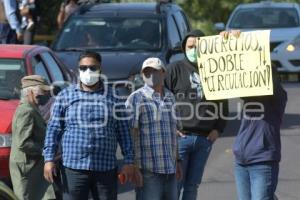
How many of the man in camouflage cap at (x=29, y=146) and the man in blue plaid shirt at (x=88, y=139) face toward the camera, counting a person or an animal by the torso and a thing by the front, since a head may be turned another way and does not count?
1

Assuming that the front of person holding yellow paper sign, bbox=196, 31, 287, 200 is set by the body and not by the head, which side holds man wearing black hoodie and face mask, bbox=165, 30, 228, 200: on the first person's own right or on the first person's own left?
on the first person's own right

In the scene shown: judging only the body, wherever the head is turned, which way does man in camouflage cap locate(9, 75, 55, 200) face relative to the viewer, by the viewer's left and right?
facing to the right of the viewer

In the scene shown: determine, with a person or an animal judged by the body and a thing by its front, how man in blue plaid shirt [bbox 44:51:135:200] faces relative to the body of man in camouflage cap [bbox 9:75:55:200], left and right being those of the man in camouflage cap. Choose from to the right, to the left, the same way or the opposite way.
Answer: to the right

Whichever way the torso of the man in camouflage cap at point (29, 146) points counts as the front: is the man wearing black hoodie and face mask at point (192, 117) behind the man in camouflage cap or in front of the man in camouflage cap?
in front

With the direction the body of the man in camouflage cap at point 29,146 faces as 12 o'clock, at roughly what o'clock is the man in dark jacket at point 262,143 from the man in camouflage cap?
The man in dark jacket is roughly at 1 o'clock from the man in camouflage cap.

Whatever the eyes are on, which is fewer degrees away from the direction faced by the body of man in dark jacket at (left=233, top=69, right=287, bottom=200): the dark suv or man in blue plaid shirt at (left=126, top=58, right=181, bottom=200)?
the man in blue plaid shirt

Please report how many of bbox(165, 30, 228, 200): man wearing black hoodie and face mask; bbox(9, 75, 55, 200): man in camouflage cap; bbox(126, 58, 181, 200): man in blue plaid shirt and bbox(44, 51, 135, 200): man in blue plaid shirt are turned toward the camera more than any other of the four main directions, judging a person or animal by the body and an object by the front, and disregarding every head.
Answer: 3

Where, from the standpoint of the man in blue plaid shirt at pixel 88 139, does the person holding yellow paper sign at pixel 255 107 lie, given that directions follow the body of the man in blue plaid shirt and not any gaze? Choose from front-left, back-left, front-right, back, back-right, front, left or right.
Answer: left

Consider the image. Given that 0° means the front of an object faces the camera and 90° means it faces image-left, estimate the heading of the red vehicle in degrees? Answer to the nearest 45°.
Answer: approximately 45°

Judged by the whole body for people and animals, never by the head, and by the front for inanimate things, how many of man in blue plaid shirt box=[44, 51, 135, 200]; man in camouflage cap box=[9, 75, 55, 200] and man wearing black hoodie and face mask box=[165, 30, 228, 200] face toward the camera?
2

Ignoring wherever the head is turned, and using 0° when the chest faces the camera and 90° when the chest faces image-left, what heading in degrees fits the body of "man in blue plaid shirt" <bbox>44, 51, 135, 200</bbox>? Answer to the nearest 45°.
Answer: approximately 0°

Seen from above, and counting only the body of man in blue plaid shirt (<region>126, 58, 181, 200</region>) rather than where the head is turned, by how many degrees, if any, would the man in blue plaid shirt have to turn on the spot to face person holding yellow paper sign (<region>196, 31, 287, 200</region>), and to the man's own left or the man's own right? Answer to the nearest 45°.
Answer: approximately 90° to the man's own left

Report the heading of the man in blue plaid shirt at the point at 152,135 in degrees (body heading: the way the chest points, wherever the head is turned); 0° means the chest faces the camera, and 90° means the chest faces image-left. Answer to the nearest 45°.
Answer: approximately 0°

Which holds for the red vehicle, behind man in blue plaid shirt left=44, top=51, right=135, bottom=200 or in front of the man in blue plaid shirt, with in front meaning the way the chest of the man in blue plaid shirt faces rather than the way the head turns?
behind

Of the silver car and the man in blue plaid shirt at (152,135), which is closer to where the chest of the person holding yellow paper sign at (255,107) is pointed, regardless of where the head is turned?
the man in blue plaid shirt

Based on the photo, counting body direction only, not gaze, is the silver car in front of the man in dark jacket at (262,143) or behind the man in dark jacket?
behind

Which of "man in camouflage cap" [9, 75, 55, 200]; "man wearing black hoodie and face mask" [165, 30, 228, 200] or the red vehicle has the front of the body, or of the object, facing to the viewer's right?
the man in camouflage cap

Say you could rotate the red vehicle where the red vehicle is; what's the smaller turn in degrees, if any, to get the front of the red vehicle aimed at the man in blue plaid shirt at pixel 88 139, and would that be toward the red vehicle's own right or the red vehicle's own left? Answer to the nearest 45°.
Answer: approximately 45° to the red vehicle's own left
